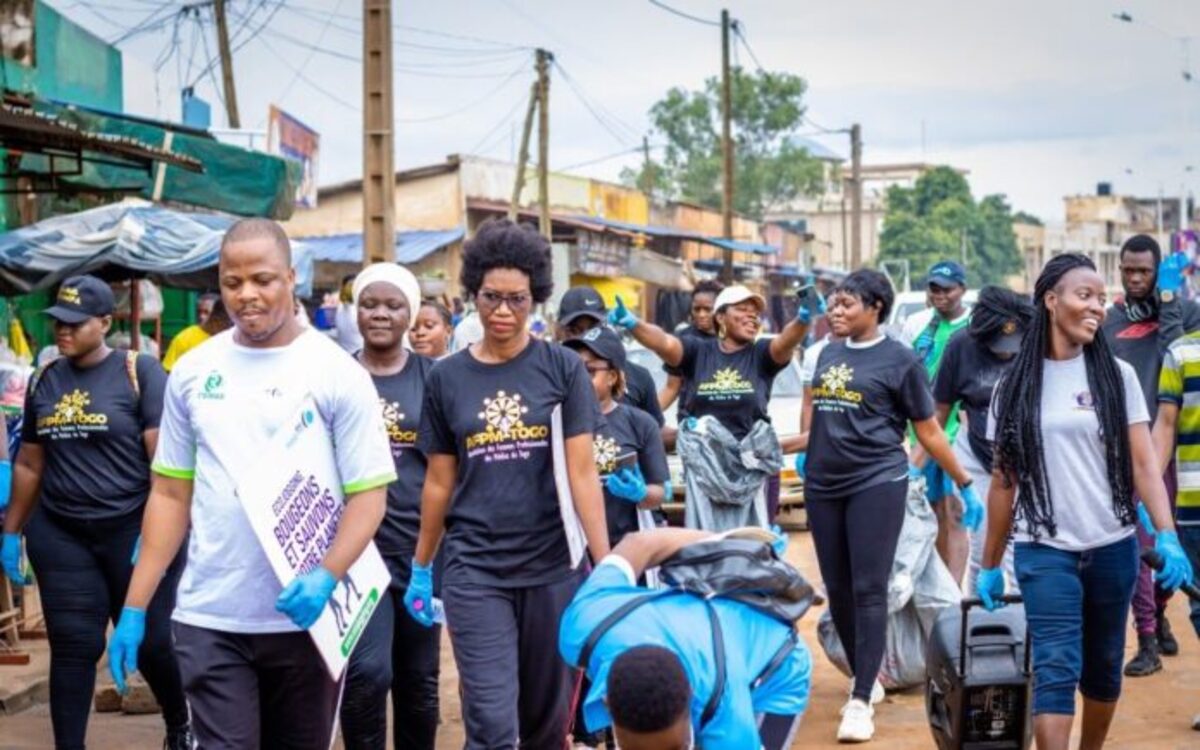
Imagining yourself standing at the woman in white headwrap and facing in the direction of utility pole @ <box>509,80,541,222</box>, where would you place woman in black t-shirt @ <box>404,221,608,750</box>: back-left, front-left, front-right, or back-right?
back-right

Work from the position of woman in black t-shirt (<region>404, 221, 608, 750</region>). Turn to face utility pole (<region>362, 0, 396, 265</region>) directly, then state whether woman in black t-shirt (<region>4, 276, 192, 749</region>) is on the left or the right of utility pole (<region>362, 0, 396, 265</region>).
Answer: left

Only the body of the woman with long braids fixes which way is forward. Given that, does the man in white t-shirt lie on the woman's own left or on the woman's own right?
on the woman's own right

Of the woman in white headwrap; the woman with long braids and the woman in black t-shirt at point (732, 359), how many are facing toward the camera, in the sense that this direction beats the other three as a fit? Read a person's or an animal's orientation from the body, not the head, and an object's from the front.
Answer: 3

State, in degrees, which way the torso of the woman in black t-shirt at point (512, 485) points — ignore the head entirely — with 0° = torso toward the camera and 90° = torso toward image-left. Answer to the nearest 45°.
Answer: approximately 0°

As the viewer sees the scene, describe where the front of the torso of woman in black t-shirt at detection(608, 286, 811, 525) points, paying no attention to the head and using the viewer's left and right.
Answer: facing the viewer

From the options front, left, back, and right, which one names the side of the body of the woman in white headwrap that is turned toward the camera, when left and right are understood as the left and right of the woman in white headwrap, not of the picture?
front

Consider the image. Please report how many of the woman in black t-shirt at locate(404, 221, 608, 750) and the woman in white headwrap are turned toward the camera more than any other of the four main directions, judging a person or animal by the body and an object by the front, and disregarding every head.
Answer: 2
